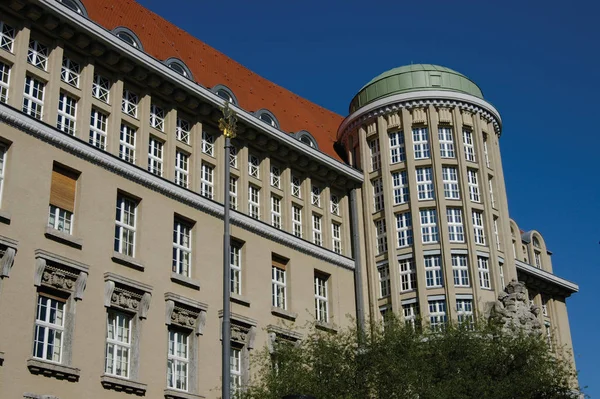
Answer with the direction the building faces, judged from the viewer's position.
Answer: facing the viewer and to the right of the viewer
